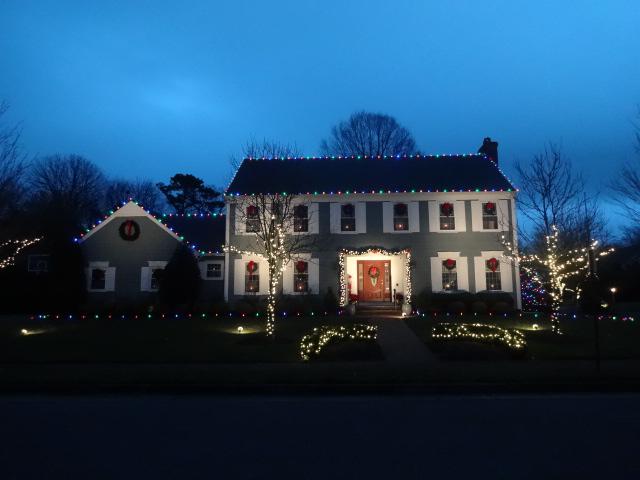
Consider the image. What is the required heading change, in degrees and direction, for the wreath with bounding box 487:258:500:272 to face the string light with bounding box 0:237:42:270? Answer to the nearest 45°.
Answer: approximately 45° to its right

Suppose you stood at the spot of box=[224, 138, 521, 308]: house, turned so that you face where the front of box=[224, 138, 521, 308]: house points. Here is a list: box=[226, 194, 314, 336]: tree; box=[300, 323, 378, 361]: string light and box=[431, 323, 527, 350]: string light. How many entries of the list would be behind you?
0

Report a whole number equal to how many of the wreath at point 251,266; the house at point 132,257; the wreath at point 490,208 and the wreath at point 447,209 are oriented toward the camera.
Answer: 4

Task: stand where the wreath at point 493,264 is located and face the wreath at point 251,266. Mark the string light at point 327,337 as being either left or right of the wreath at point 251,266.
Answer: left

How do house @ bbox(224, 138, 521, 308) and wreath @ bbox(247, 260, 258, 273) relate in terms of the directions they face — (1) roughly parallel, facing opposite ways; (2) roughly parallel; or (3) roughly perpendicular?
roughly parallel

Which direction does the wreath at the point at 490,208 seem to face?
toward the camera

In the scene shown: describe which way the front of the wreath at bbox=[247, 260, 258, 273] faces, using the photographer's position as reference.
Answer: facing the viewer

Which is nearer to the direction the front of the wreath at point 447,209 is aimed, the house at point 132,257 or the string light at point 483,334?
the string light

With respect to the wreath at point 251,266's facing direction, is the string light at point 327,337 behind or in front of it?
in front

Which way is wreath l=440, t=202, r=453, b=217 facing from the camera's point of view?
toward the camera

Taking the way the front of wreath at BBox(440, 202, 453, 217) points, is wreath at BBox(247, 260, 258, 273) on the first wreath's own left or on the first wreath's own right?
on the first wreath's own right
